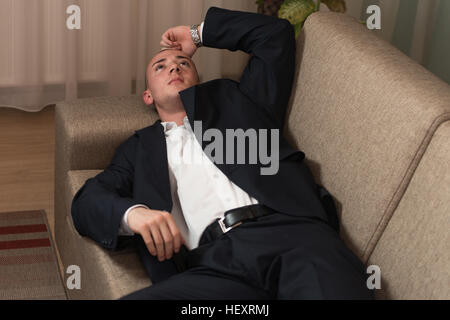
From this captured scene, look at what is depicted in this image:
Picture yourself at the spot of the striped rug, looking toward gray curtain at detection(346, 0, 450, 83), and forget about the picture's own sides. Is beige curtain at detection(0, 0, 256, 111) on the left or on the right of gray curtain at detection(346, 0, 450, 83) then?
left

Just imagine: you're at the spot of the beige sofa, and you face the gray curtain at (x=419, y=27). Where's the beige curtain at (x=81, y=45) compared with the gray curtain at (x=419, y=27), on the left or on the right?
left

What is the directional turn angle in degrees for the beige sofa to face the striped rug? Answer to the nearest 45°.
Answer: approximately 45° to its right

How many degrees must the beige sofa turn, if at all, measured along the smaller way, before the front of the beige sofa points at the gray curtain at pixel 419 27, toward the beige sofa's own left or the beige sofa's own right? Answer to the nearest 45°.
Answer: approximately 135° to the beige sofa's own right

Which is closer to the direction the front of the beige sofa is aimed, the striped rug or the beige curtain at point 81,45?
the striped rug

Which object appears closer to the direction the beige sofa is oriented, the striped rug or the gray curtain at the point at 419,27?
the striped rug

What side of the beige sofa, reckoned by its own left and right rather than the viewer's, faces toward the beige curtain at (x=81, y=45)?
right

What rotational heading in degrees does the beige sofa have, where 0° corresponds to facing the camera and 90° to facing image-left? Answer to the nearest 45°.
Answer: approximately 45°
